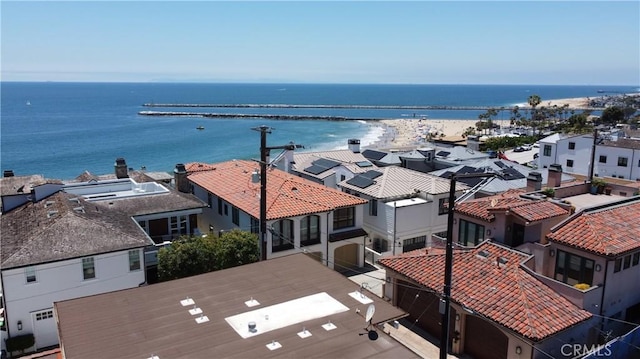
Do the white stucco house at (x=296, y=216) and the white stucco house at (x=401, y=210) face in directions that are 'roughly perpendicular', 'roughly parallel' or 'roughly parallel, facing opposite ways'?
roughly parallel

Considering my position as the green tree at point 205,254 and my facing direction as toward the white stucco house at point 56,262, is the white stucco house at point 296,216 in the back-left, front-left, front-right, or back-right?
back-right

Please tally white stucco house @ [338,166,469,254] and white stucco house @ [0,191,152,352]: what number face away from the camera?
0

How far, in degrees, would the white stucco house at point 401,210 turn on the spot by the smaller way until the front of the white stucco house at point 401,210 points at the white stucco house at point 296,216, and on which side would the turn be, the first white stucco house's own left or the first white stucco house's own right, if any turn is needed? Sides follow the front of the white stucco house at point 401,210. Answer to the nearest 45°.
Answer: approximately 90° to the first white stucco house's own right

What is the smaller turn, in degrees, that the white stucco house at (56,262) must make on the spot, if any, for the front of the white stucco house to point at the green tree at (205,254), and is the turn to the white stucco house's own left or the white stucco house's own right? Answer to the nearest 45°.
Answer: approximately 45° to the white stucco house's own left

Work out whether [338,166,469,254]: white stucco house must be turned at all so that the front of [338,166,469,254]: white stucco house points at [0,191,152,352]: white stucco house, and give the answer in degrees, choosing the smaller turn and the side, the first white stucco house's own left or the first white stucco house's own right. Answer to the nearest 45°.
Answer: approximately 90° to the first white stucco house's own right

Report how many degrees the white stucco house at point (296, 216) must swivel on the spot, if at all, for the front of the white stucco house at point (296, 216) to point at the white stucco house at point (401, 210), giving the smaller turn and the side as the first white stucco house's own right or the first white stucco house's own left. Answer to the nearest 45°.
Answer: approximately 45° to the first white stucco house's own left

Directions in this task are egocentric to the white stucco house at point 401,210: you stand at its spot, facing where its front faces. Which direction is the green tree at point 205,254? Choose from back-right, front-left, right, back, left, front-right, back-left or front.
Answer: right

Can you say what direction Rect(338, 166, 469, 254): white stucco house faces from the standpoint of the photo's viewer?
facing the viewer and to the right of the viewer

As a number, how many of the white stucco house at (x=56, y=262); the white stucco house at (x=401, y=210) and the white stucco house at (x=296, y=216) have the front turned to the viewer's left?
0

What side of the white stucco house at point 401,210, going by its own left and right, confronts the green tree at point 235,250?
right

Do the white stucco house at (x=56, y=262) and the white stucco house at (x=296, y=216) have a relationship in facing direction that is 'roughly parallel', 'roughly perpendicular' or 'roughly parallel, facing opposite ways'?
roughly parallel
